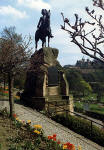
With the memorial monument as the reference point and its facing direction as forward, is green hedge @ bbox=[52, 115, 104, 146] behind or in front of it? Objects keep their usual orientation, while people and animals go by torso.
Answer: in front
